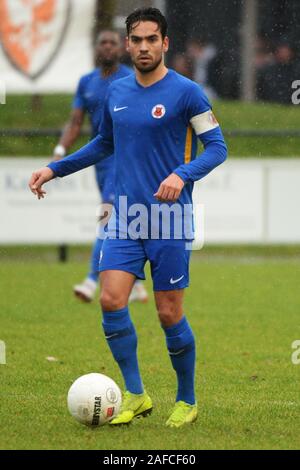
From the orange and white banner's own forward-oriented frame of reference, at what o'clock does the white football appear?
The white football is roughly at 12 o'clock from the orange and white banner.

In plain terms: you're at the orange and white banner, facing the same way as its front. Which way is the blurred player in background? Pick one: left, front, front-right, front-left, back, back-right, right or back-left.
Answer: front

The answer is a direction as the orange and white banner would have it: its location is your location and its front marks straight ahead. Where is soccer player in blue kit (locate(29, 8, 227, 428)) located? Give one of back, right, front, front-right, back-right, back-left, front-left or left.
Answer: front

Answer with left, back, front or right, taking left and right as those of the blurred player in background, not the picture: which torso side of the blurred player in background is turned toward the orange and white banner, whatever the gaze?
back

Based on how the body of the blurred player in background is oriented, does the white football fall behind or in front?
in front

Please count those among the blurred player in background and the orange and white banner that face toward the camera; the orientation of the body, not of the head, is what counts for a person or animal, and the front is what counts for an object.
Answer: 2

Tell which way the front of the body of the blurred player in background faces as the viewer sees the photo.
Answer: toward the camera

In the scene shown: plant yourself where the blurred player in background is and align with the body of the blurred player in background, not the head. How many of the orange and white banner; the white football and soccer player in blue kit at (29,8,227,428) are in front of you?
2

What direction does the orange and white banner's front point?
toward the camera

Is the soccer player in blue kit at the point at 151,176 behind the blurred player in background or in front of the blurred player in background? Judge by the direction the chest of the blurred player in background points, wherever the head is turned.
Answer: in front
